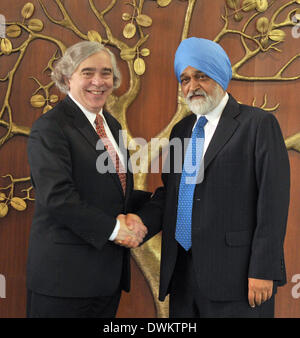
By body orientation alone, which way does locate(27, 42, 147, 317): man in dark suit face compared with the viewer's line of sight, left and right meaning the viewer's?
facing the viewer and to the right of the viewer

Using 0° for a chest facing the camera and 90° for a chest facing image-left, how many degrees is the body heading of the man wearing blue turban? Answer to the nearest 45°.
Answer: approximately 45°

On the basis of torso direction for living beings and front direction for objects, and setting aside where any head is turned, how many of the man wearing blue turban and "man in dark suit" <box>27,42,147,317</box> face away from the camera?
0
